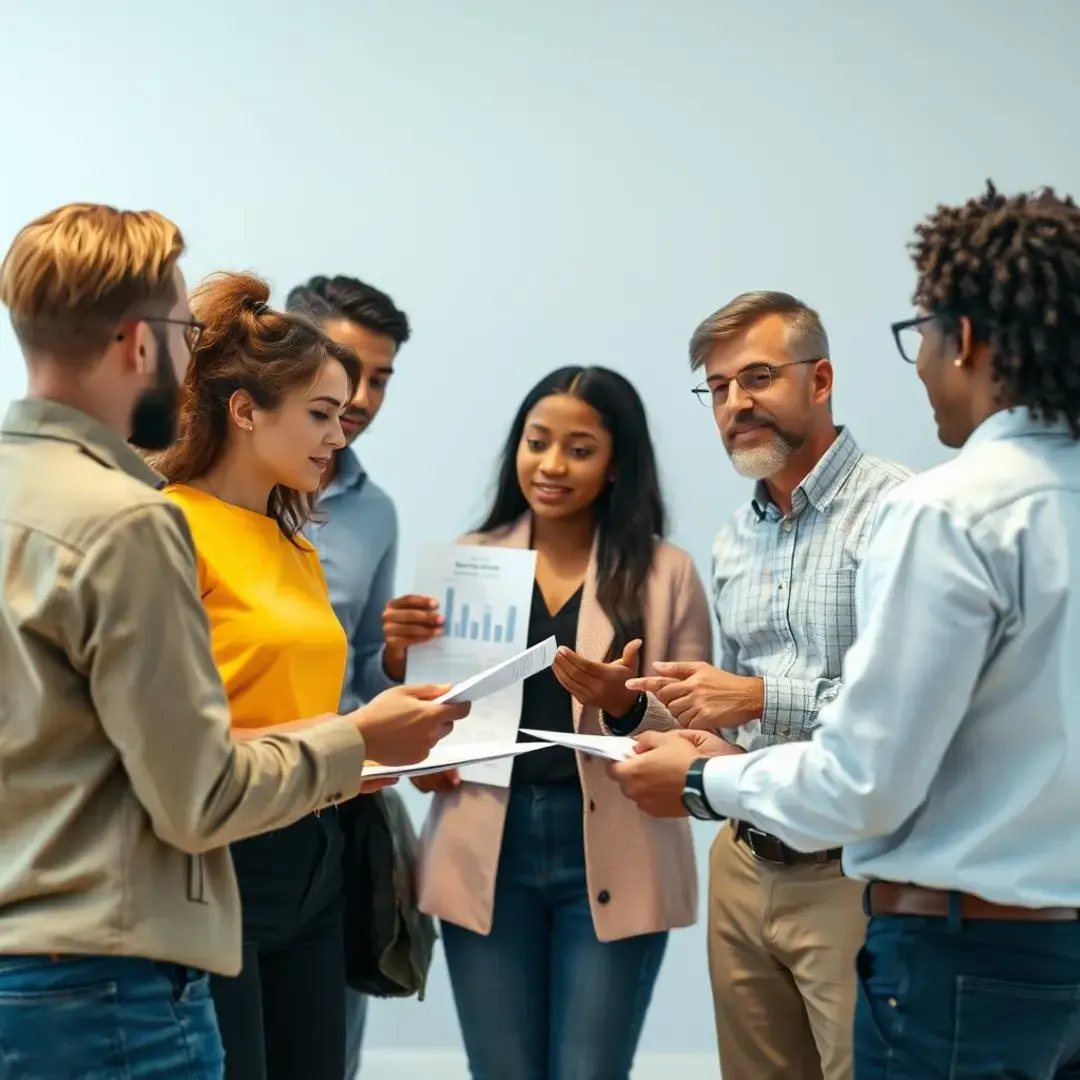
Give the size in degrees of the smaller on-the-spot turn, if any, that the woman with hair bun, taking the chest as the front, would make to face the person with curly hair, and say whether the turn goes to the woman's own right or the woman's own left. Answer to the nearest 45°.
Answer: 0° — they already face them

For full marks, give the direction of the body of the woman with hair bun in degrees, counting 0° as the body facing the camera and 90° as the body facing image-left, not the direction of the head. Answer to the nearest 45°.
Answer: approximately 315°

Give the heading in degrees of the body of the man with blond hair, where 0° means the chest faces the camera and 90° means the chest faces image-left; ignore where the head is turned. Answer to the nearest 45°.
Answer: approximately 225°

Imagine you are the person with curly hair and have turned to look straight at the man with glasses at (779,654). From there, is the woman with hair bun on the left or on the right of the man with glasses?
left

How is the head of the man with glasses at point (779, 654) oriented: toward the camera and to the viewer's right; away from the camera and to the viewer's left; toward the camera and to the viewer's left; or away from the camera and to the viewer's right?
toward the camera and to the viewer's left

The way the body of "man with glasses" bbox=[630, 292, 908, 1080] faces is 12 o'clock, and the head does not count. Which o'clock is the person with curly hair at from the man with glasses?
The person with curly hair is roughly at 10 o'clock from the man with glasses.

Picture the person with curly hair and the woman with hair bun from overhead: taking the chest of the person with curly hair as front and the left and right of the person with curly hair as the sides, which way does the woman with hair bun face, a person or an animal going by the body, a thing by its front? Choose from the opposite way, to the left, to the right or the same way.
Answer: the opposite way

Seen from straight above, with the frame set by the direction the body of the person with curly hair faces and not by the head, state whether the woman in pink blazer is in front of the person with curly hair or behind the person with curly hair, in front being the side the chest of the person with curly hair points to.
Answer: in front

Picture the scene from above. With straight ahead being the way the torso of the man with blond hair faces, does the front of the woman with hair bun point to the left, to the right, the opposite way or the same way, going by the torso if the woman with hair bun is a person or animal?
to the right

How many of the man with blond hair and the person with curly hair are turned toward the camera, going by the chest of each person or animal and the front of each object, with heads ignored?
0

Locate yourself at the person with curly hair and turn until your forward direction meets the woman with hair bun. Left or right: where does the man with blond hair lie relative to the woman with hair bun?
left

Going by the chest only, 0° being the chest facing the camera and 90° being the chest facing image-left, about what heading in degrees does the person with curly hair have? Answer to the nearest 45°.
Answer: approximately 135°

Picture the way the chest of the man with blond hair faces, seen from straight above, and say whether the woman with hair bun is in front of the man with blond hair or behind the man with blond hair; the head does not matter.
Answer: in front

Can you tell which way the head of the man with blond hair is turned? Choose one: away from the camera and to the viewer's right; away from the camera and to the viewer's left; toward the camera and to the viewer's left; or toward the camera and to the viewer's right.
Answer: away from the camera and to the viewer's right

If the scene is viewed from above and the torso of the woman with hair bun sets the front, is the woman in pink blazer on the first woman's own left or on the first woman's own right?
on the first woman's own left

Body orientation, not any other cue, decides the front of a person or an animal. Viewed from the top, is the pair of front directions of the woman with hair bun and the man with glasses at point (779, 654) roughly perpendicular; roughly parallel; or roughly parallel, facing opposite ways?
roughly perpendicular
